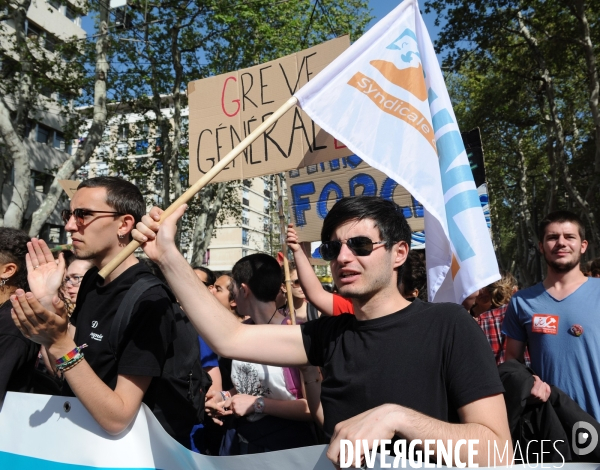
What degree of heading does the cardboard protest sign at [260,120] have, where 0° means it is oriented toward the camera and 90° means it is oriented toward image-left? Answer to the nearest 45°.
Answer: approximately 0°

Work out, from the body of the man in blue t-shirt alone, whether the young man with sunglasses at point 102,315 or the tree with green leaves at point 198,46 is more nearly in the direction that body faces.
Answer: the young man with sunglasses

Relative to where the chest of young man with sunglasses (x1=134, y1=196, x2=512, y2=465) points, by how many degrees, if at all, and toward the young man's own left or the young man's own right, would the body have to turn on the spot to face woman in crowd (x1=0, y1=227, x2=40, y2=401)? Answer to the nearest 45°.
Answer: approximately 45° to the young man's own right

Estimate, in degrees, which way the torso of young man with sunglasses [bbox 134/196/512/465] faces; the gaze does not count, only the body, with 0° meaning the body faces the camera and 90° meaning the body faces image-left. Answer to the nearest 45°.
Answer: approximately 45°
